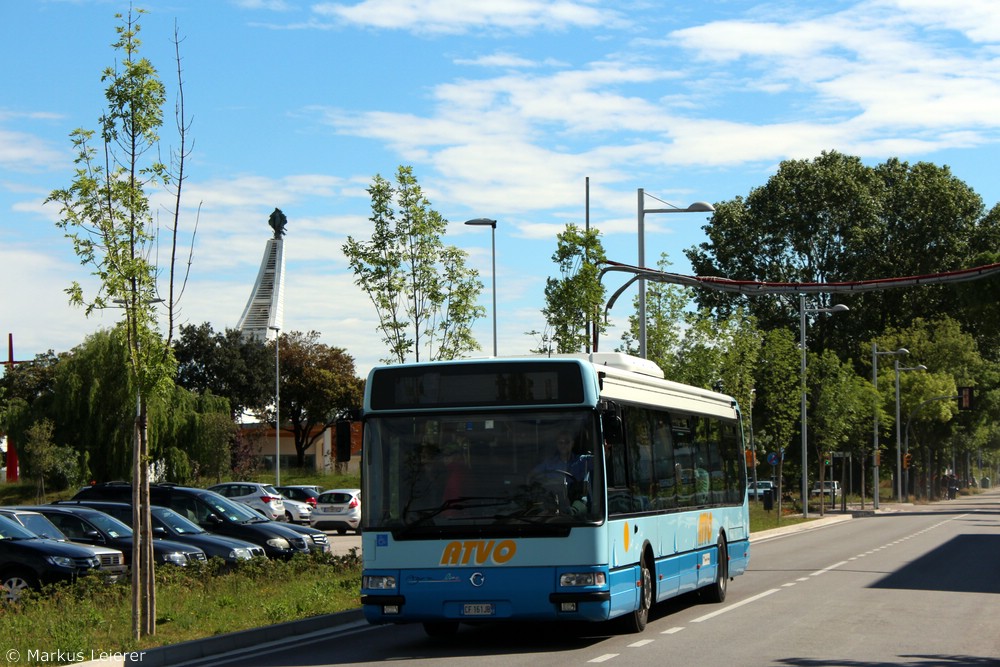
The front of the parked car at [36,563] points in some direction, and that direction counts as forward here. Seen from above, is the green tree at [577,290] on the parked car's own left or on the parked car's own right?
on the parked car's own left

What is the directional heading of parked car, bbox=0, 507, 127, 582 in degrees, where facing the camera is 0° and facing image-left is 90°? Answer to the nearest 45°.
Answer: approximately 315°

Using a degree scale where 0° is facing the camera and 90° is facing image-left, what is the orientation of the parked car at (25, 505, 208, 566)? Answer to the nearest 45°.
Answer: approximately 315°

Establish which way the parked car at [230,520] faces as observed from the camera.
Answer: facing the viewer and to the right of the viewer

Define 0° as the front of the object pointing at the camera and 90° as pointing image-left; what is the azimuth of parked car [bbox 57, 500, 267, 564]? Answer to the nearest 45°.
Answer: approximately 315°

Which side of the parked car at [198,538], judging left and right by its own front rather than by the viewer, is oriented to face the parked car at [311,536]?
left

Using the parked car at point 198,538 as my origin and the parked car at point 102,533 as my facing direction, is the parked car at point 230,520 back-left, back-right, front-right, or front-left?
back-right

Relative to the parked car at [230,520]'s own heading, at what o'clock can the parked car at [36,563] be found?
the parked car at [36,563] is roughly at 2 o'clock from the parked car at [230,520].
